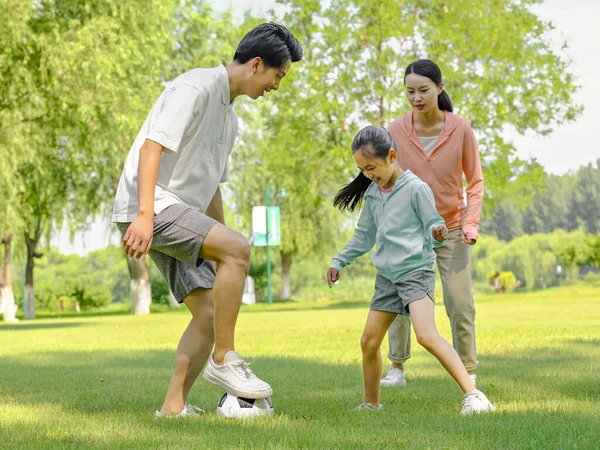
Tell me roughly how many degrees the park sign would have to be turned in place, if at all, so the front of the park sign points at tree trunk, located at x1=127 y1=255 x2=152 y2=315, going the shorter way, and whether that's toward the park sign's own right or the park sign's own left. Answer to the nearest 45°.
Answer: approximately 45° to the park sign's own right

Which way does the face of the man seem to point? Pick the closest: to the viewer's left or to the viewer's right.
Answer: to the viewer's right

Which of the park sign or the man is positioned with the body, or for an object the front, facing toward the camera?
the park sign

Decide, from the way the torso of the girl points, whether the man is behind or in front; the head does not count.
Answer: in front

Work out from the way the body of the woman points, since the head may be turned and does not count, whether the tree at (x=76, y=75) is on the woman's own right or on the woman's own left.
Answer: on the woman's own right

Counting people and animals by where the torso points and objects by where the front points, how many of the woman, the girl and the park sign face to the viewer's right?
0

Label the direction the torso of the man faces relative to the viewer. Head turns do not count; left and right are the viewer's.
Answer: facing to the right of the viewer

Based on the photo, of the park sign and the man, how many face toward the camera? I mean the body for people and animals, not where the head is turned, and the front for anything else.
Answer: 1

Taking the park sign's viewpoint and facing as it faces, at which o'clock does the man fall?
The man is roughly at 12 o'clock from the park sign.

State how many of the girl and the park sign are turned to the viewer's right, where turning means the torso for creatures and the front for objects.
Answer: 0

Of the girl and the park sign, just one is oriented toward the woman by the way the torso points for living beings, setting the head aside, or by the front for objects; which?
the park sign

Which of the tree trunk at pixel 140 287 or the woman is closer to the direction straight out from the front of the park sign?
the woman

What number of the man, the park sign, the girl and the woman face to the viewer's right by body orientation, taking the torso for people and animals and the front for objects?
1

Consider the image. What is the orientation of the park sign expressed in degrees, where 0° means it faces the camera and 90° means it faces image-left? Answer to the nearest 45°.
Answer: approximately 0°

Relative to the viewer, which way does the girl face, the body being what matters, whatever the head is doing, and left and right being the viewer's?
facing the viewer and to the left of the viewer

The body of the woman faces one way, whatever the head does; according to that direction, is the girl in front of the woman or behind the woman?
in front
